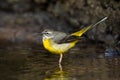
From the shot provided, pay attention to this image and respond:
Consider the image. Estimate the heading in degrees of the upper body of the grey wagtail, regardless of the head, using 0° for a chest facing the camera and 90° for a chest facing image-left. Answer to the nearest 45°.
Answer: approximately 90°
